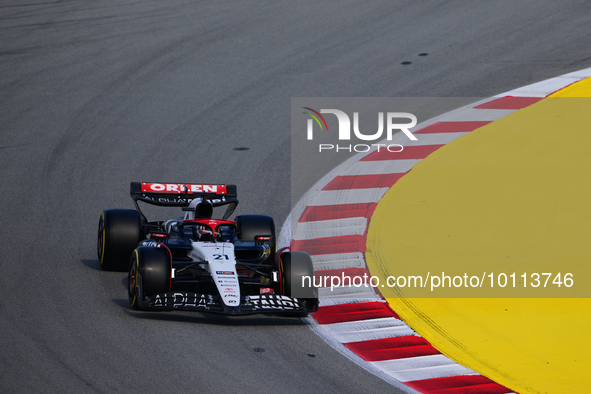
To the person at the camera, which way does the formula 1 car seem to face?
facing the viewer
